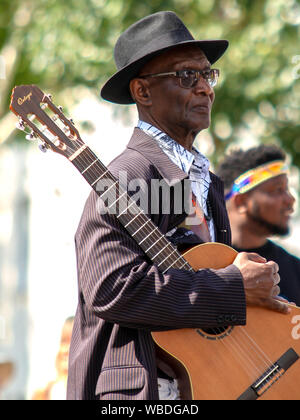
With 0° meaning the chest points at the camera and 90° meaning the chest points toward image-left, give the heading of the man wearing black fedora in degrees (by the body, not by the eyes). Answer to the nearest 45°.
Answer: approximately 315°

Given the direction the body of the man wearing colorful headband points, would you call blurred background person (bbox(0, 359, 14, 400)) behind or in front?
behind

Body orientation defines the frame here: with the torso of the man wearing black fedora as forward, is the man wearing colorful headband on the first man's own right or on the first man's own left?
on the first man's own left
